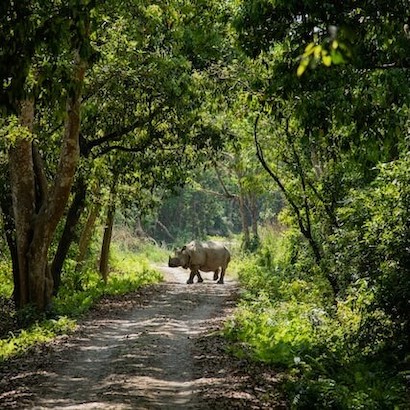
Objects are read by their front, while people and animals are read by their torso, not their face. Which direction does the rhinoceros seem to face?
to the viewer's left
